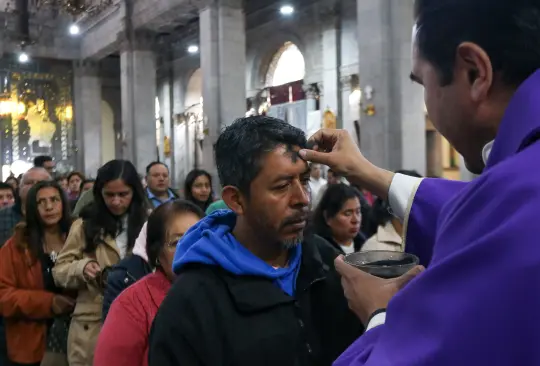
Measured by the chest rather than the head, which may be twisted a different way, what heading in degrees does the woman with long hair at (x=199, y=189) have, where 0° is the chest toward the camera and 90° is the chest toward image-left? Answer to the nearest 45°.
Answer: approximately 315°

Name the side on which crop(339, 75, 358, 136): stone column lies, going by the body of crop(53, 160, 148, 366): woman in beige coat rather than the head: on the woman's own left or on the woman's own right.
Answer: on the woman's own left

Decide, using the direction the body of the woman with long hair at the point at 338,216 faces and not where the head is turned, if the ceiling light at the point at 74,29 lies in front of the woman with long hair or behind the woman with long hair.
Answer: behind

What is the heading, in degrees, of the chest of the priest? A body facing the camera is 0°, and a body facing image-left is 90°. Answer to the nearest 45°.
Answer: approximately 135°

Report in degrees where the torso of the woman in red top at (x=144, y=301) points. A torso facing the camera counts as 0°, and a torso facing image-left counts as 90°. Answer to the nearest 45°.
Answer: approximately 315°

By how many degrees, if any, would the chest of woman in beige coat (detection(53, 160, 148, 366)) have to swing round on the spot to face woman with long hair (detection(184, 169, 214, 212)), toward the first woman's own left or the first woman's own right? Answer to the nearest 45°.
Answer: approximately 90° to the first woman's own left

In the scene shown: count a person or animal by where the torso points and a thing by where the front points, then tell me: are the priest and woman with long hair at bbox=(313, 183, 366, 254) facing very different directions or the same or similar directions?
very different directions

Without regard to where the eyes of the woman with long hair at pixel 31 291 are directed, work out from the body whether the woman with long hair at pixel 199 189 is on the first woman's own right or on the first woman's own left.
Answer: on the first woman's own left

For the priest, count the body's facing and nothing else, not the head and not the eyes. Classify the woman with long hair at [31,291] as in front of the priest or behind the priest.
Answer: in front
